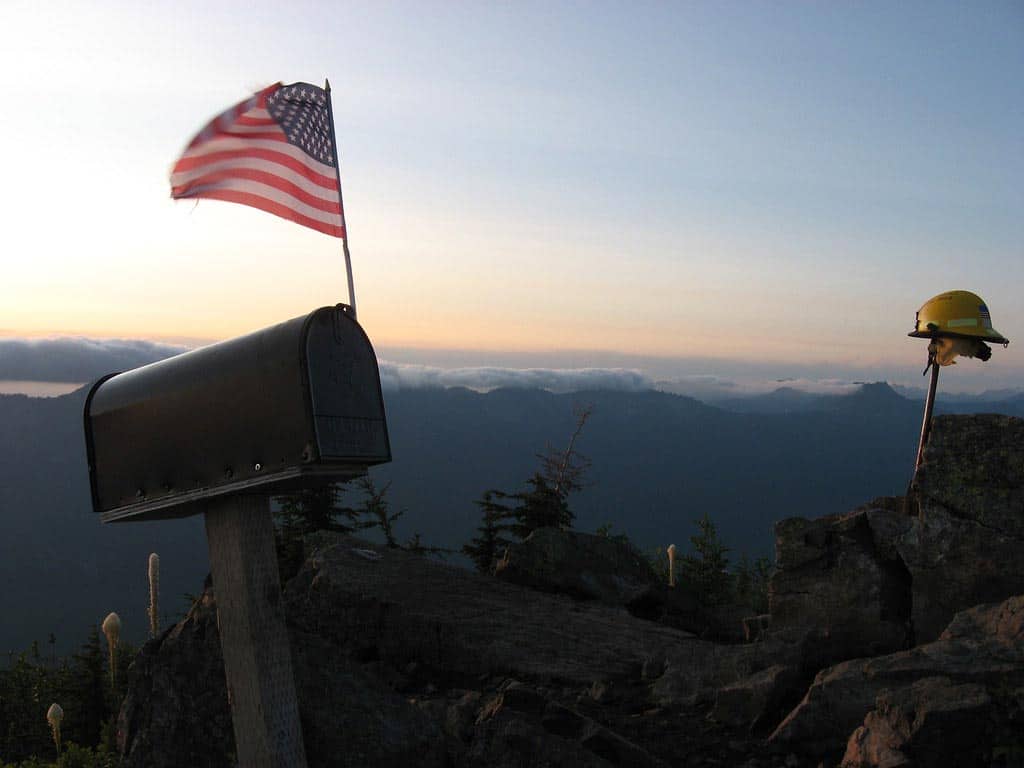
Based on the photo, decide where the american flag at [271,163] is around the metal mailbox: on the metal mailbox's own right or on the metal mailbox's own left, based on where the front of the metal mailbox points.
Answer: on the metal mailbox's own left

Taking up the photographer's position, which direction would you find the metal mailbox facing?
facing the viewer and to the right of the viewer

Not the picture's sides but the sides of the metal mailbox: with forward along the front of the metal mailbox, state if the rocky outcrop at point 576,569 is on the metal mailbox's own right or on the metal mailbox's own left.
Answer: on the metal mailbox's own left

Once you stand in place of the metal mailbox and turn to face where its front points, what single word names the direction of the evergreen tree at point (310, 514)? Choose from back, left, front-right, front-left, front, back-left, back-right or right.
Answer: back-left
